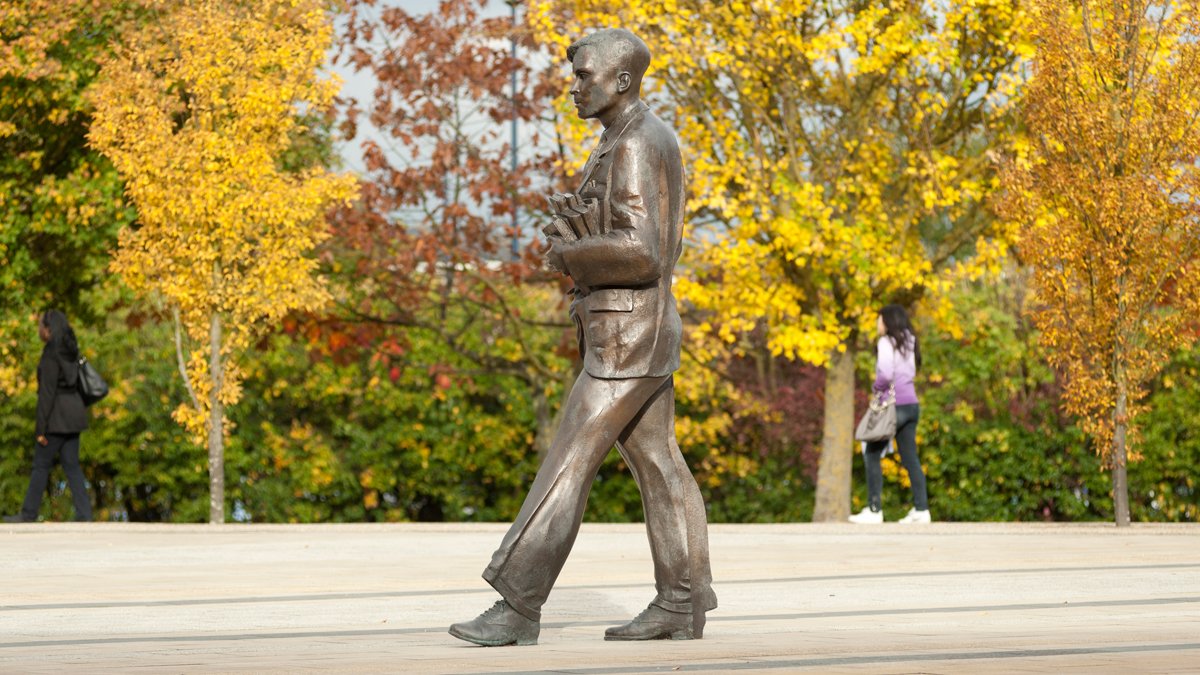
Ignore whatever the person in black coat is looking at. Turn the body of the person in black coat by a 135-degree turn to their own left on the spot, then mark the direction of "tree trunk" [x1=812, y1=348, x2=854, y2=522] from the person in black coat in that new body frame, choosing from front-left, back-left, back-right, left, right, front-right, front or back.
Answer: front-left

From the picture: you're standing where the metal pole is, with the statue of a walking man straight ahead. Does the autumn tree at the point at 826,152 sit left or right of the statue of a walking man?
left

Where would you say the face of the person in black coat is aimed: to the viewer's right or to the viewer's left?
to the viewer's left

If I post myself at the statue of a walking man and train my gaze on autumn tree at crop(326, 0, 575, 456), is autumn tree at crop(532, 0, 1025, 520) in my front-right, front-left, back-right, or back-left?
front-right

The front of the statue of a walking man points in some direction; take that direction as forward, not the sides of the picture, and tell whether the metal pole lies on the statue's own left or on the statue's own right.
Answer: on the statue's own right

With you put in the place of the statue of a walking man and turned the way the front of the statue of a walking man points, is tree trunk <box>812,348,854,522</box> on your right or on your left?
on your right

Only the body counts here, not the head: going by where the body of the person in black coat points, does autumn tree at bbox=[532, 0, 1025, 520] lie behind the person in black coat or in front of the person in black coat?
behind

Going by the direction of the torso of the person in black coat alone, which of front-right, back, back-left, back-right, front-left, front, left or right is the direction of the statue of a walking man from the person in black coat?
left

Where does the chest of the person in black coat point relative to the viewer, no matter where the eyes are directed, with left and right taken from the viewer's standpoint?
facing to the left of the viewer

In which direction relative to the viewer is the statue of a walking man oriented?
to the viewer's left
